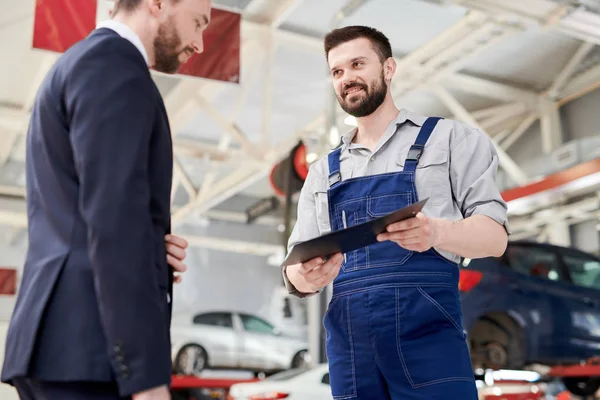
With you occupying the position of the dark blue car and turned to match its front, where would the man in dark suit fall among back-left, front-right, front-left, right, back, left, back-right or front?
back-right

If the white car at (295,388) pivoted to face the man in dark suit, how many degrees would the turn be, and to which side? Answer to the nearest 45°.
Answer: approximately 135° to its right

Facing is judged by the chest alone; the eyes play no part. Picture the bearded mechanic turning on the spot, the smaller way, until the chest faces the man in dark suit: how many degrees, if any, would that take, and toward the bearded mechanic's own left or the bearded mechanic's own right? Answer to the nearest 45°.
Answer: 0° — they already face them

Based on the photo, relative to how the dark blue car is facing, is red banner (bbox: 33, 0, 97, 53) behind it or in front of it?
behind

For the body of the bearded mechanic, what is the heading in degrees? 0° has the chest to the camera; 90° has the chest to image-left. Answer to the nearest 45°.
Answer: approximately 45°

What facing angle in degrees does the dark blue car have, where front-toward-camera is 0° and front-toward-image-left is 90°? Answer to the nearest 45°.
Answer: approximately 225°

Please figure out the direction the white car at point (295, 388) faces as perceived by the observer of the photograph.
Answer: facing away from the viewer and to the right of the viewer

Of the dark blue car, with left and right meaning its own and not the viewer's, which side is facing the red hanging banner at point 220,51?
back

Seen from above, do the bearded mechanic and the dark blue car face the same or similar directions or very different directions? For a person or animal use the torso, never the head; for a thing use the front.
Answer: very different directions

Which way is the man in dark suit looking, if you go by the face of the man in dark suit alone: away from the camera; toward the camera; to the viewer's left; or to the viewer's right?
to the viewer's right

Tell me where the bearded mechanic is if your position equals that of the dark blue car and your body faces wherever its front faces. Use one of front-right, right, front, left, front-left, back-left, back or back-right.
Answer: back-right
